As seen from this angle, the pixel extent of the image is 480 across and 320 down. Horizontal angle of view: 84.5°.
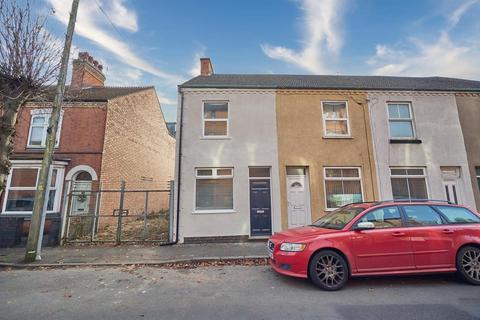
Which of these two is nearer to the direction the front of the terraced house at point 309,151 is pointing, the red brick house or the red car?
the red car

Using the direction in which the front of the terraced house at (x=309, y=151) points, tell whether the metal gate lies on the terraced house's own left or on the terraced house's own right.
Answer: on the terraced house's own right

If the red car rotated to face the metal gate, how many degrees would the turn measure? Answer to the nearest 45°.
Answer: approximately 45° to its right

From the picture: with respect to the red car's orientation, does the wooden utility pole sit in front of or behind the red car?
in front

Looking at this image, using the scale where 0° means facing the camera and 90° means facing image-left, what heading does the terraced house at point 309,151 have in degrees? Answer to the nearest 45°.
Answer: approximately 0°

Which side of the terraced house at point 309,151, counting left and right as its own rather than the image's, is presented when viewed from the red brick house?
right

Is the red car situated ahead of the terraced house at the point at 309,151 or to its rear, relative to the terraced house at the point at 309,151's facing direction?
ahead

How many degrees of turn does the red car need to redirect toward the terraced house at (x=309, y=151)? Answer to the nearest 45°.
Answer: approximately 90° to its right

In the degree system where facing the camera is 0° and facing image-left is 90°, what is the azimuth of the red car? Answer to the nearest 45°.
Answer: approximately 45°

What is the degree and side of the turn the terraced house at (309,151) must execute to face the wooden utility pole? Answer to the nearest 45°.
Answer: approximately 45° to its right

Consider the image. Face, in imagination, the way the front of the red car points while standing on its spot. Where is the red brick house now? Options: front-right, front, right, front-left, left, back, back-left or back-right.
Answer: front-right

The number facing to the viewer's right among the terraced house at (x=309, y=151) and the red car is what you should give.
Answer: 0
